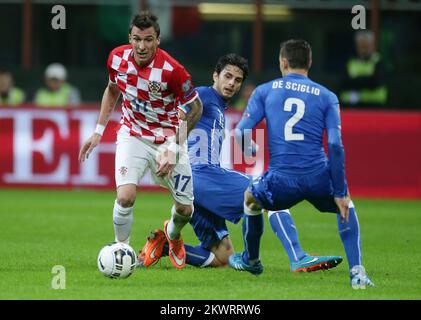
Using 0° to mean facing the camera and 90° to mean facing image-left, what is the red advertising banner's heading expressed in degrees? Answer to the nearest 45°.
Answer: approximately 0°

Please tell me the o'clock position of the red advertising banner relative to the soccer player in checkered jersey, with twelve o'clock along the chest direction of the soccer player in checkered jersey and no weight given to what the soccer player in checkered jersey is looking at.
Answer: The red advertising banner is roughly at 6 o'clock from the soccer player in checkered jersey.

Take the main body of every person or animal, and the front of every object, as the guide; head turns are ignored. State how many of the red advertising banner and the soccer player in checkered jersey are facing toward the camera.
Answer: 2

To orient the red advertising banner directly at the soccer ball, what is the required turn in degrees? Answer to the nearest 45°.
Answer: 0° — it already faces it
